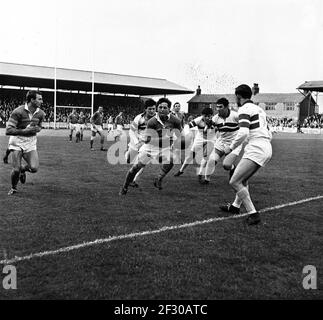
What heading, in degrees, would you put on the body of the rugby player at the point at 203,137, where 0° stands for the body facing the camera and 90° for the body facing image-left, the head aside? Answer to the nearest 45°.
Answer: approximately 0°

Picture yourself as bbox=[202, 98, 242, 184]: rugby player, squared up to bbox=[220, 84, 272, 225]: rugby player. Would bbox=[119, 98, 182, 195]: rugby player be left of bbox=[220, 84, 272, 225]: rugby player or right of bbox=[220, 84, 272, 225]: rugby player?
right

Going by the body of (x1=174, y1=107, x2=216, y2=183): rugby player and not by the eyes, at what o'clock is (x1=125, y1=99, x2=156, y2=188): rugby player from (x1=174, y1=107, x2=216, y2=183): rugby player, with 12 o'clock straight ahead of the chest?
(x1=125, y1=99, x2=156, y2=188): rugby player is roughly at 2 o'clock from (x1=174, y1=107, x2=216, y2=183): rugby player.

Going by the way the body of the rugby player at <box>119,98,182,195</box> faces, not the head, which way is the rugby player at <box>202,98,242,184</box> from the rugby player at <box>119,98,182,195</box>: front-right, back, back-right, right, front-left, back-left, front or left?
back-left

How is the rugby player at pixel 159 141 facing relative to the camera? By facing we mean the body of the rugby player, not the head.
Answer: toward the camera

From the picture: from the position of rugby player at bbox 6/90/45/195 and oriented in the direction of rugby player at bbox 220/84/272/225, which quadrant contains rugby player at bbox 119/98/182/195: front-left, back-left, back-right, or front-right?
front-left

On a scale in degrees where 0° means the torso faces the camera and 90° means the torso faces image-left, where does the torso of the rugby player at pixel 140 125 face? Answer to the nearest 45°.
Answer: approximately 315°

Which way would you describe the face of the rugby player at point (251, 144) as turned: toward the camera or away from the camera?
away from the camera

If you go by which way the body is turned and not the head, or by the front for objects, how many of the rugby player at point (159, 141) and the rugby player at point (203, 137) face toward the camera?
2

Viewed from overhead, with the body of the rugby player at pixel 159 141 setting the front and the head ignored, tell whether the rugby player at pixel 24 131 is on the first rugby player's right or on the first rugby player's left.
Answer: on the first rugby player's right
